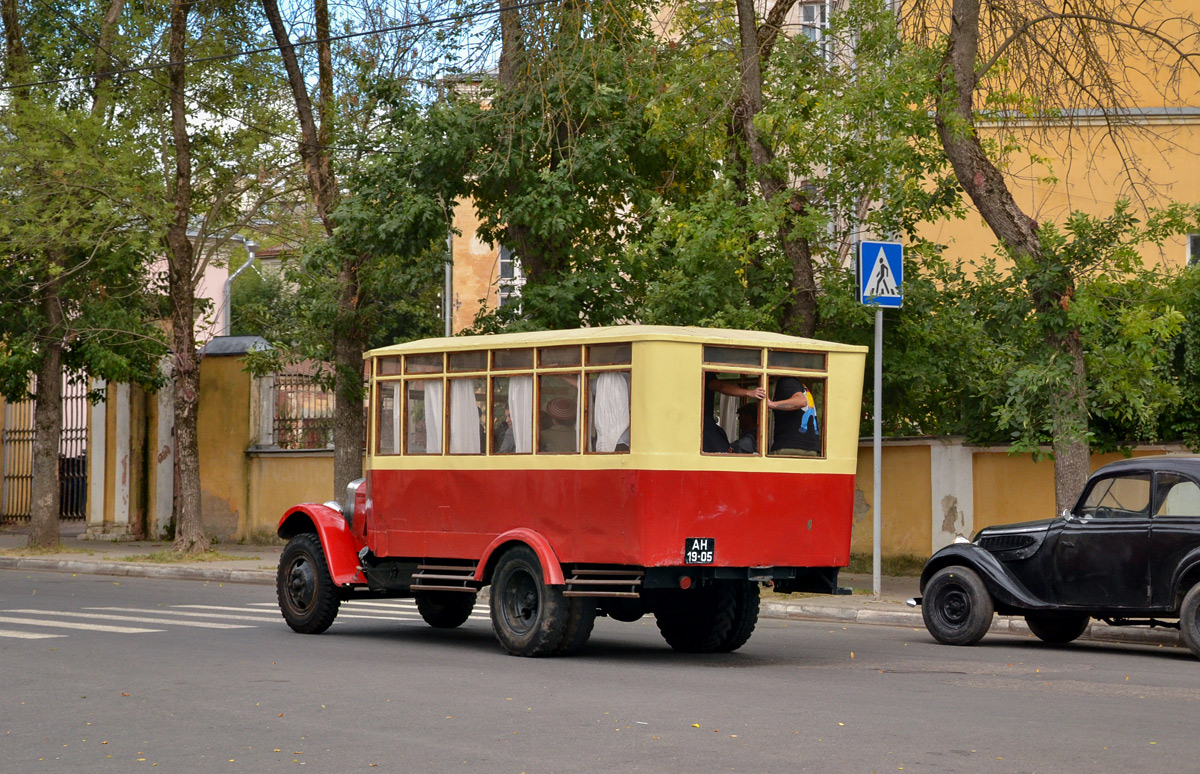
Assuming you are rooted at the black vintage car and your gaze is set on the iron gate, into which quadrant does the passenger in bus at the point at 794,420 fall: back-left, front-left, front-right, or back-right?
front-left

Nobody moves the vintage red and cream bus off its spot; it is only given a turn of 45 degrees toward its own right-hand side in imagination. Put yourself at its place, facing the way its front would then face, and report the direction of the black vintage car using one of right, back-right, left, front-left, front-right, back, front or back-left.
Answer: right

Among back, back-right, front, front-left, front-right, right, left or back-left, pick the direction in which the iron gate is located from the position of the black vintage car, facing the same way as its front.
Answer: front

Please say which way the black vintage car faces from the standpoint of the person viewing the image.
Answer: facing away from the viewer and to the left of the viewer

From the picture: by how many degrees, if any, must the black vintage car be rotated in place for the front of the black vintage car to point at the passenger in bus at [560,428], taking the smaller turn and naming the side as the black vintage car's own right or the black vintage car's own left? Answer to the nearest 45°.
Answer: approximately 45° to the black vintage car's own left

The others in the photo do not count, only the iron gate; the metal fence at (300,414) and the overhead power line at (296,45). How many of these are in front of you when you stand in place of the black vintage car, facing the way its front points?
3

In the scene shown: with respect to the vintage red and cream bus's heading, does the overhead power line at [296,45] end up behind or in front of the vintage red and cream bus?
in front

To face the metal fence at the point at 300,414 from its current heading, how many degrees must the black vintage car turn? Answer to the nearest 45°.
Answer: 0° — it already faces it

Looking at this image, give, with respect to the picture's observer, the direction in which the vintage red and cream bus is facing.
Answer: facing away from the viewer and to the left of the viewer

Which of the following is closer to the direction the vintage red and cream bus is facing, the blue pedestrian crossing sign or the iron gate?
the iron gate
